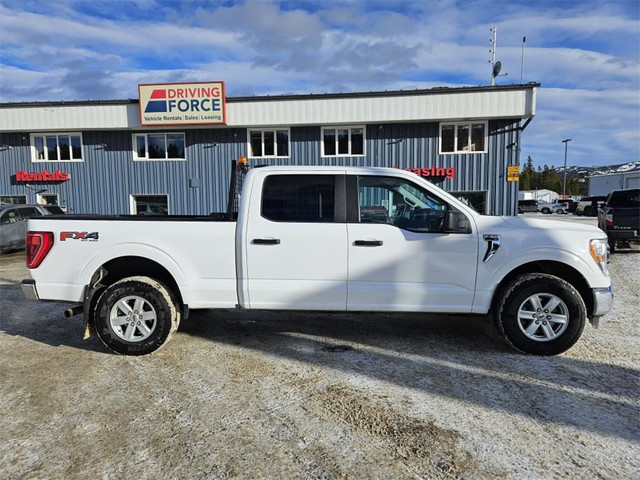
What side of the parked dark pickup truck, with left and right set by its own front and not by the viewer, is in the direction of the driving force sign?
left

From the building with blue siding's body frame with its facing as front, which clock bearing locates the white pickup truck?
The white pickup truck is roughly at 12 o'clock from the building with blue siding.

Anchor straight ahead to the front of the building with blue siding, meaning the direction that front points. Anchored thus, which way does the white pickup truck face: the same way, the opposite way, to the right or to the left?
to the left

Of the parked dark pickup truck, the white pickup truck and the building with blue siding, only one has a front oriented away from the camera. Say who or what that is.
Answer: the parked dark pickup truck

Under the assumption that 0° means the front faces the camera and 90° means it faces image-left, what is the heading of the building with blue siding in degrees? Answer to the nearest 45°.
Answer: approximately 0°

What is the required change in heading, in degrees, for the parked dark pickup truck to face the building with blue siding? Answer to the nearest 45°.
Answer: approximately 90° to its left

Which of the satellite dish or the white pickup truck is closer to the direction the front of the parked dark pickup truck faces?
the satellite dish

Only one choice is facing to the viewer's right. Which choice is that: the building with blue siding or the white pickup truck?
the white pickup truck

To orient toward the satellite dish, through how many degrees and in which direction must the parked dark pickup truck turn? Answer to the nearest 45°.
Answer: approximately 45° to its left

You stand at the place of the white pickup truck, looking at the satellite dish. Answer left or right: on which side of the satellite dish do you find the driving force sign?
left

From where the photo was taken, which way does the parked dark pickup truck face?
away from the camera

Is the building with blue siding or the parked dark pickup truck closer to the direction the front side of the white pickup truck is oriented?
the parked dark pickup truck

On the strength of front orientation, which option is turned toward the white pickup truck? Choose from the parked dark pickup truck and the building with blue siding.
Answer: the building with blue siding

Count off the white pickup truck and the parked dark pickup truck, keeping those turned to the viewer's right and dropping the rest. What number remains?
1

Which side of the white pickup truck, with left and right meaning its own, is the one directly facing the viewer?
right
